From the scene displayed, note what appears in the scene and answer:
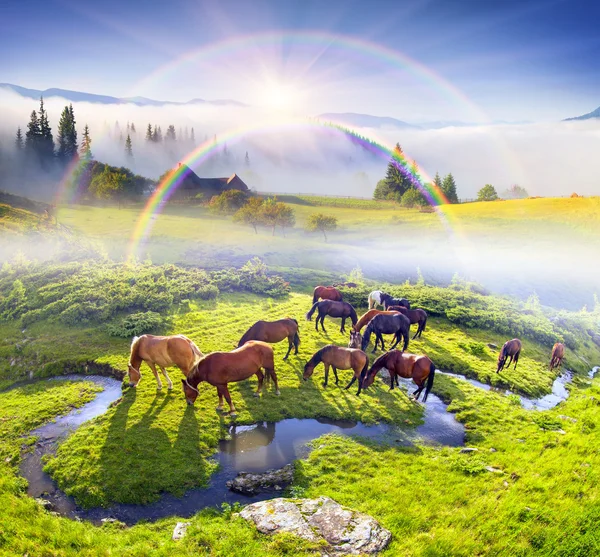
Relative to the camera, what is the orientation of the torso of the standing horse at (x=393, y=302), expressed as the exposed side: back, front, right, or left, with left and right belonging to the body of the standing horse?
left

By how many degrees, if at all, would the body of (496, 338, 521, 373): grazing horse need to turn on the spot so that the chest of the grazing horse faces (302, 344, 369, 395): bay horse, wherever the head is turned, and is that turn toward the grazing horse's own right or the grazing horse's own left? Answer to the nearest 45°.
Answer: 0° — it already faces it

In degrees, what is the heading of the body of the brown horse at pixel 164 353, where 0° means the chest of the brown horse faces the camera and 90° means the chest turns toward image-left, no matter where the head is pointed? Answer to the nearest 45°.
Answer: approximately 90°

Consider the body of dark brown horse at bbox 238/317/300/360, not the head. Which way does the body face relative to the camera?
to the viewer's left

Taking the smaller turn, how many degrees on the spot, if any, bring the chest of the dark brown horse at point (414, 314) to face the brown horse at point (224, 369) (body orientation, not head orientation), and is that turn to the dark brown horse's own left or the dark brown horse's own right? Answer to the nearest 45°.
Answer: approximately 45° to the dark brown horse's own left

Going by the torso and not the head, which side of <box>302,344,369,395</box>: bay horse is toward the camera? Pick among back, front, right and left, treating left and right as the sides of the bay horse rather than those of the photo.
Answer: left
